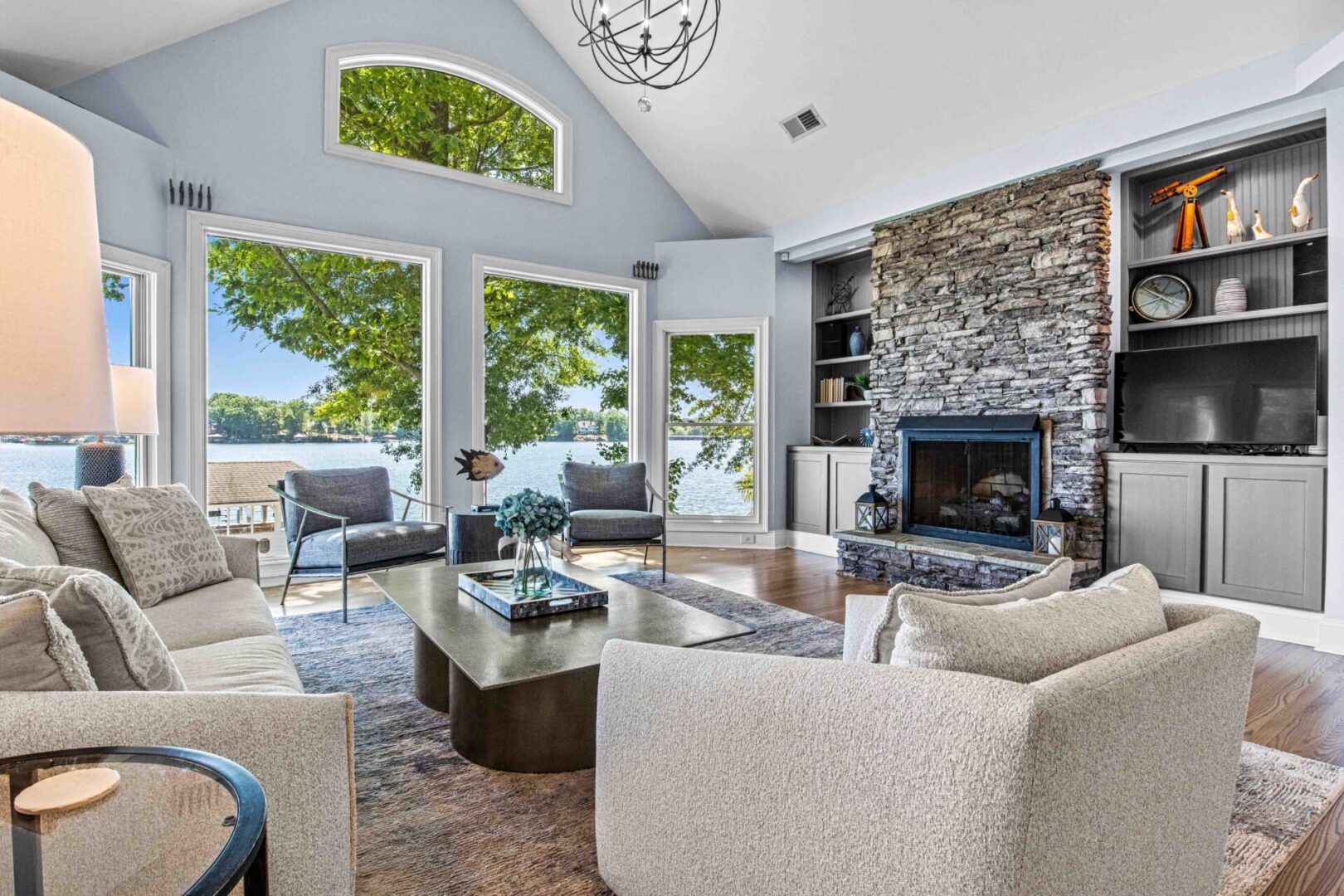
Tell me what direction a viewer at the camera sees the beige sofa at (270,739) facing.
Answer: facing to the right of the viewer

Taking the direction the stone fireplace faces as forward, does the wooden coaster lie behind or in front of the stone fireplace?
in front

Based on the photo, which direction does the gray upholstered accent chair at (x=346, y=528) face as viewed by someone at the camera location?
facing the viewer and to the right of the viewer

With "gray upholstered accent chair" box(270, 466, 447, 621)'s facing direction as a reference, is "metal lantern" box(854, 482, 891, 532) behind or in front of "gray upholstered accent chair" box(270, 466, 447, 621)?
in front

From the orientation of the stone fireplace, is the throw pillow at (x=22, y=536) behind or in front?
in front

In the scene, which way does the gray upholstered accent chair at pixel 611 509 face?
toward the camera

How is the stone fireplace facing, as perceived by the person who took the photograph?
facing the viewer and to the left of the viewer

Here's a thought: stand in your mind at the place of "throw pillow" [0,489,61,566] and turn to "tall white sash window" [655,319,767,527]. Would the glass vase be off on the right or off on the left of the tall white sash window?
right

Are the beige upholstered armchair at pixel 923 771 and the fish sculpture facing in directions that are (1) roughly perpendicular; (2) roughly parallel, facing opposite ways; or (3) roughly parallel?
roughly perpendicular
